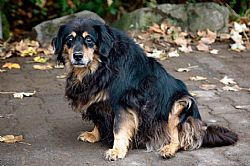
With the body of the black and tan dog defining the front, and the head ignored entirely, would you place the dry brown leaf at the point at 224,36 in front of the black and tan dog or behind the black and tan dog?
behind

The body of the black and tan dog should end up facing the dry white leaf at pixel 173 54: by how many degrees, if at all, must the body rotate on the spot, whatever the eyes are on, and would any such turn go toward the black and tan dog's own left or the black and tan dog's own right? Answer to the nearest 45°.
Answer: approximately 135° to the black and tan dog's own right

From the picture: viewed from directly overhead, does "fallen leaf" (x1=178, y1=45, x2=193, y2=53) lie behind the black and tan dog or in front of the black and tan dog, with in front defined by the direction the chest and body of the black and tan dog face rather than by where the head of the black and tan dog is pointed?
behind

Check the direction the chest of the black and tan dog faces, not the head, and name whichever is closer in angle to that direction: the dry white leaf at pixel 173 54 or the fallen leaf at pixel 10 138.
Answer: the fallen leaf

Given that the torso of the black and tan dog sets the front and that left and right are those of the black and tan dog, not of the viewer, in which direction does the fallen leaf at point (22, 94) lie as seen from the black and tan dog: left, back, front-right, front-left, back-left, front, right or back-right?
right

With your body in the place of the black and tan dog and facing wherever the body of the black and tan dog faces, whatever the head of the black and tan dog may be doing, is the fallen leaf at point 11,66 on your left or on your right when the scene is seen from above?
on your right

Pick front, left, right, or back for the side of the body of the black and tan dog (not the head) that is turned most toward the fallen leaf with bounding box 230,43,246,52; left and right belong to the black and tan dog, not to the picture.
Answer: back

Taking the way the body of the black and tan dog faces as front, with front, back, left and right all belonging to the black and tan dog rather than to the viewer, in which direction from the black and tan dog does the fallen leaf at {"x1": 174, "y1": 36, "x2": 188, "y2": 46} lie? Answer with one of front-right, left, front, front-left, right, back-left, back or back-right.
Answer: back-right

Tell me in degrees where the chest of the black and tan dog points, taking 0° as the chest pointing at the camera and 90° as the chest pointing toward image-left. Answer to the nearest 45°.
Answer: approximately 45°
